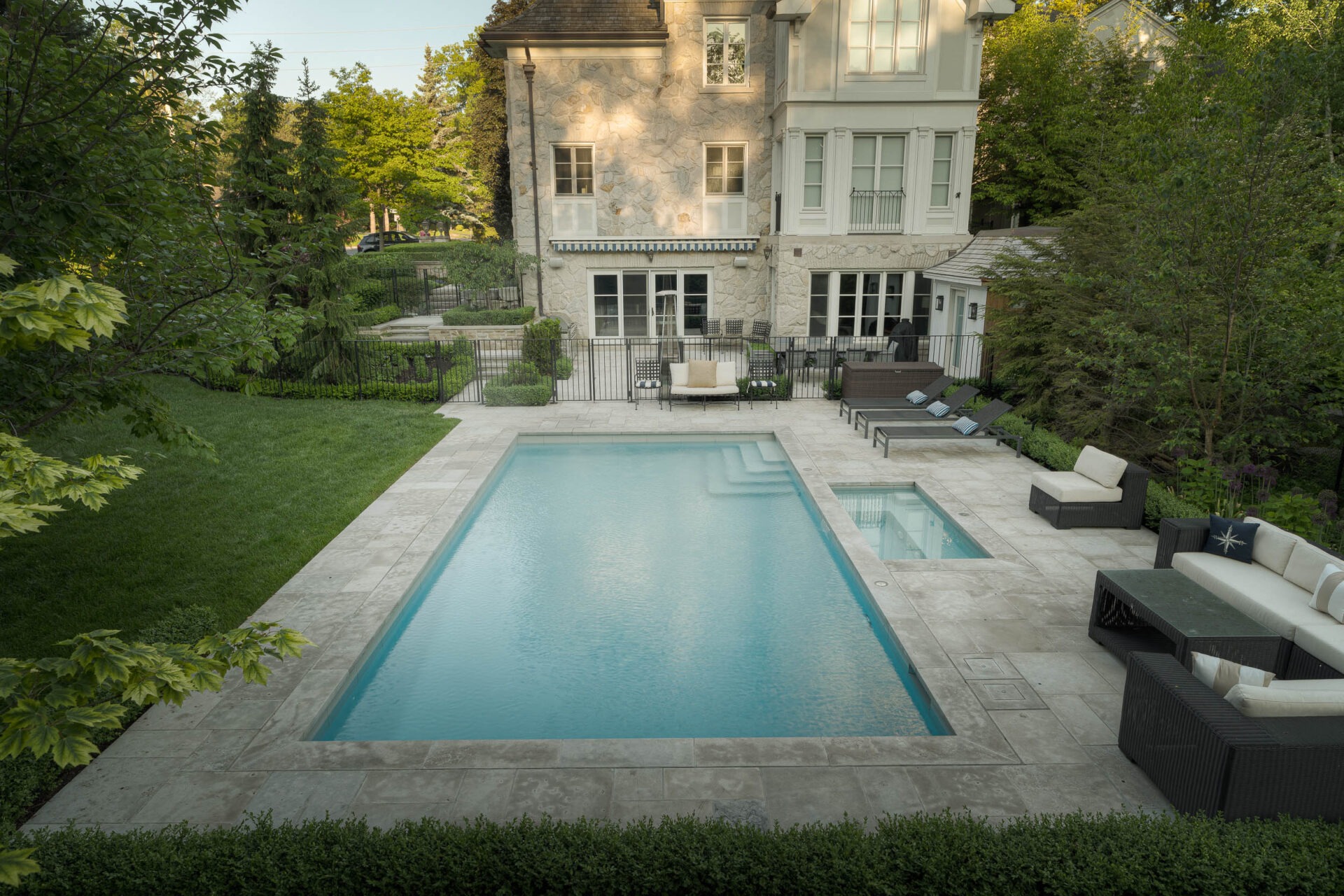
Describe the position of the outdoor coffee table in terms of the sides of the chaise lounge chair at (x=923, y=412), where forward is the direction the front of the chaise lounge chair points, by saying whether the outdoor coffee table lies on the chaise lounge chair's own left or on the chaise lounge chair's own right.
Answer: on the chaise lounge chair's own left

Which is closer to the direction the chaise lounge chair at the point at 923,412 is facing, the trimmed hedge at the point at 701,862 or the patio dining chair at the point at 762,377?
the patio dining chair

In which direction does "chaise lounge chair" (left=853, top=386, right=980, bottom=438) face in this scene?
to the viewer's left

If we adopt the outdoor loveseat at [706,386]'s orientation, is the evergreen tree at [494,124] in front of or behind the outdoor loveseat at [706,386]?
behind

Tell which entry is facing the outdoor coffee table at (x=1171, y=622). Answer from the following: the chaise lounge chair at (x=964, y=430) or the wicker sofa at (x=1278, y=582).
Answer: the wicker sofa

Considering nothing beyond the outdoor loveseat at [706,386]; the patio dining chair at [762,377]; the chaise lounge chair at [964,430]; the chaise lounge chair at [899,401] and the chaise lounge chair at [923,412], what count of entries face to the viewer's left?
3

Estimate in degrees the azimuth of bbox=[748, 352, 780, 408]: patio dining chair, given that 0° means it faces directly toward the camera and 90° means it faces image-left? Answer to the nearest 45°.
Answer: approximately 0°

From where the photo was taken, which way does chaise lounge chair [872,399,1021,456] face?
to the viewer's left

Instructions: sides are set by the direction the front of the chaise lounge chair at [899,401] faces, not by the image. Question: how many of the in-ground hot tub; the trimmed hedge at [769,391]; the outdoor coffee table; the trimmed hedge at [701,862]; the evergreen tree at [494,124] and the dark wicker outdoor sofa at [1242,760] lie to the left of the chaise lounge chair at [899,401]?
4

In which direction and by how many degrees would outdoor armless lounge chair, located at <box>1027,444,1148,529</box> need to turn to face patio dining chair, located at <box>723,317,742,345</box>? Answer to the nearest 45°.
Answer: approximately 90° to its right
